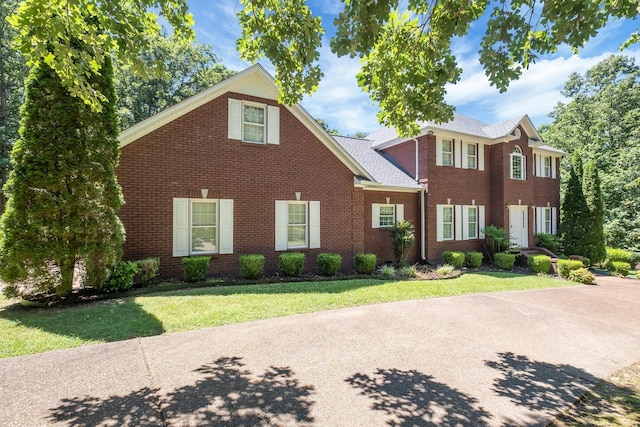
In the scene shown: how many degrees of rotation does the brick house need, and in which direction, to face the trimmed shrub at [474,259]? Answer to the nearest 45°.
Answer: approximately 90° to its left

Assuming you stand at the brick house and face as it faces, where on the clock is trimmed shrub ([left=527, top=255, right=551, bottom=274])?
The trimmed shrub is roughly at 10 o'clock from the brick house.

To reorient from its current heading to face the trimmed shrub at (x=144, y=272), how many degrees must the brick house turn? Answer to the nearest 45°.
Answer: approximately 90° to its right

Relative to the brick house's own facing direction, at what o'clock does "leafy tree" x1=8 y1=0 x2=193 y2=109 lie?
The leafy tree is roughly at 2 o'clock from the brick house.

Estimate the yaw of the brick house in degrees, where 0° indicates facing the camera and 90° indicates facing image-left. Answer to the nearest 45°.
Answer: approximately 315°

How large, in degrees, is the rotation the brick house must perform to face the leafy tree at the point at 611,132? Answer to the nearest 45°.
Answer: approximately 90° to its left

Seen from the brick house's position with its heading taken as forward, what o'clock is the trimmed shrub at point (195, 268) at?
The trimmed shrub is roughly at 3 o'clock from the brick house.

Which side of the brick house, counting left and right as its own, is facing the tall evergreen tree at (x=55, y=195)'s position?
right

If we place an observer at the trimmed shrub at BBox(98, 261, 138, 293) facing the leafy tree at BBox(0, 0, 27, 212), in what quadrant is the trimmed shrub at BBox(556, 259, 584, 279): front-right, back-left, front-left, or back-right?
back-right

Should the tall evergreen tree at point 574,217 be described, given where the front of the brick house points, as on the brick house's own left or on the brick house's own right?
on the brick house's own left

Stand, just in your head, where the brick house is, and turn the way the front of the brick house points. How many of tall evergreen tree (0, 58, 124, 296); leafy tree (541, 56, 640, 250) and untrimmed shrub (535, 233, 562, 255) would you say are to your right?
1
